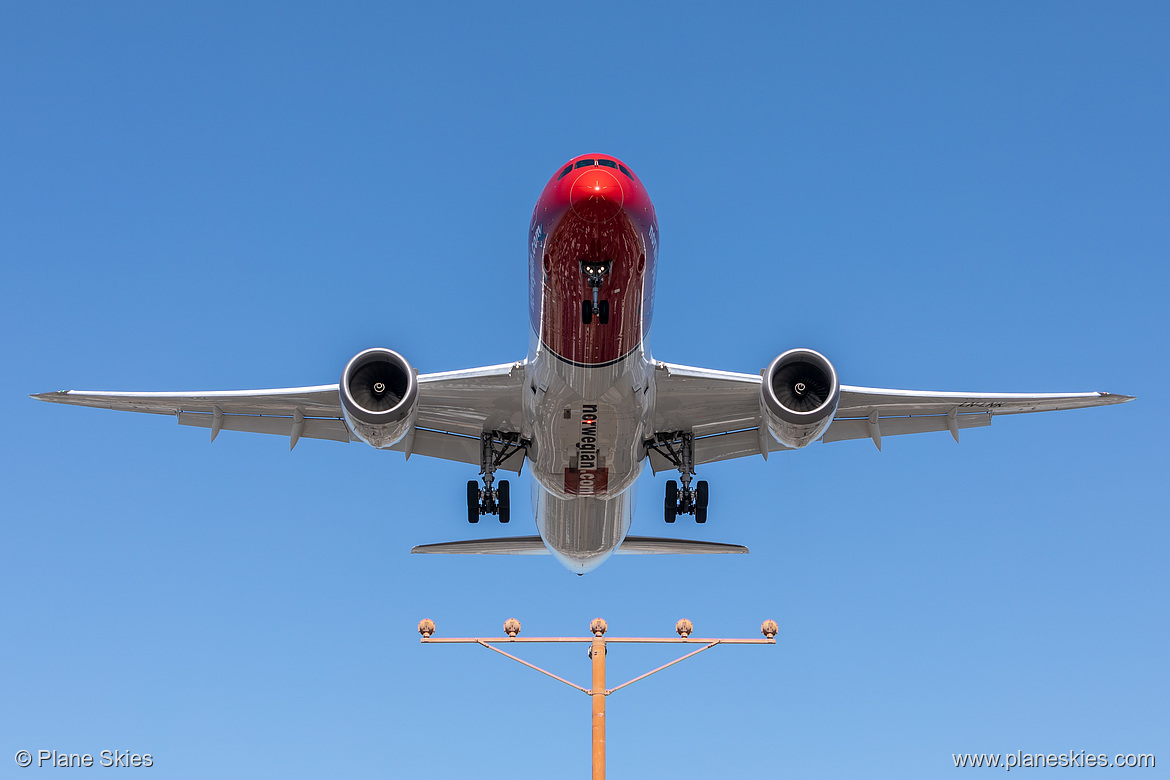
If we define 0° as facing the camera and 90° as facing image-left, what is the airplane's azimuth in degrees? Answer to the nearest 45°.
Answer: approximately 0°
